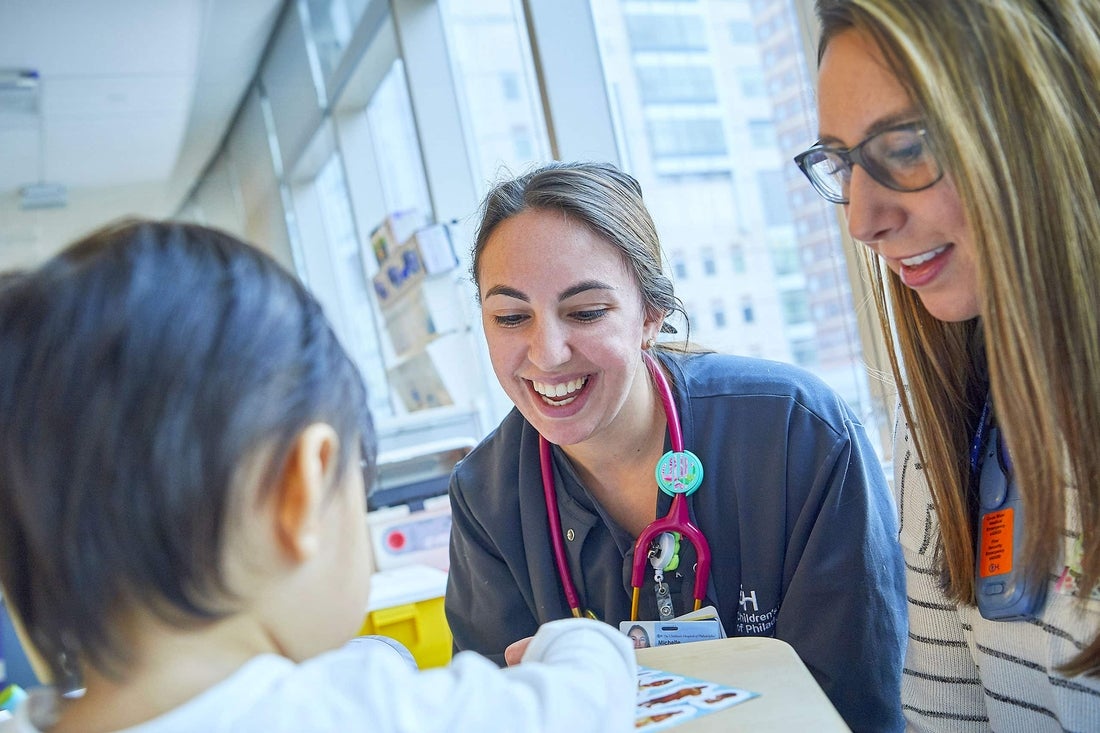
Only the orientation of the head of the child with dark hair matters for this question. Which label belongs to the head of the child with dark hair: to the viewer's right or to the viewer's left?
to the viewer's right

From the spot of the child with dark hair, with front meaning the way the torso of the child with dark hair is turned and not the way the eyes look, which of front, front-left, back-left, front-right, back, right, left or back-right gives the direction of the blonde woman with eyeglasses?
front-right

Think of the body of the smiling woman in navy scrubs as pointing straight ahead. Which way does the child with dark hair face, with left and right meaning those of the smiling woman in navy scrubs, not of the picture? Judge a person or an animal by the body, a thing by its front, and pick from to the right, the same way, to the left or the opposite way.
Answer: the opposite way

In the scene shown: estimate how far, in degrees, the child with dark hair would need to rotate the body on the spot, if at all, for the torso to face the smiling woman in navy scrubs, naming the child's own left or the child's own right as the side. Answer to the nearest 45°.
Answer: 0° — they already face them

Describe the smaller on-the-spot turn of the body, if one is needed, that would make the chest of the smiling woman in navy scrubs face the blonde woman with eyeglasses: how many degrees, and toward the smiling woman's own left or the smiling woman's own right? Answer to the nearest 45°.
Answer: approximately 90° to the smiling woman's own left

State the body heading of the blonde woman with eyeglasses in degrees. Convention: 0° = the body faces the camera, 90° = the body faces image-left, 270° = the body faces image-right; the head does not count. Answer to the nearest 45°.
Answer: approximately 45°

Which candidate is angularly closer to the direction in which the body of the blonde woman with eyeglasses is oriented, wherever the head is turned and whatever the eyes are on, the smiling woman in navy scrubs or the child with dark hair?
the child with dark hair

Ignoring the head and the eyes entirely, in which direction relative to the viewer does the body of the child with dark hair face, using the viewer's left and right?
facing away from the viewer and to the right of the viewer

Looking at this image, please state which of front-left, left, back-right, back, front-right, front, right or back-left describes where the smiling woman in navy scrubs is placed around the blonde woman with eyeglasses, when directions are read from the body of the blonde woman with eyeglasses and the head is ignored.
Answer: right

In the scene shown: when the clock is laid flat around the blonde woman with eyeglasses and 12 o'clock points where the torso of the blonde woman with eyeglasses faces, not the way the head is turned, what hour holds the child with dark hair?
The child with dark hair is roughly at 12 o'clock from the blonde woman with eyeglasses.

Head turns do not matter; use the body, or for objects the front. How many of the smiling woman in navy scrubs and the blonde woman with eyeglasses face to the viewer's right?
0

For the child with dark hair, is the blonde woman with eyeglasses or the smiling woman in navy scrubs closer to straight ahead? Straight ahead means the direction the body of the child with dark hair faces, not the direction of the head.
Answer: the smiling woman in navy scrubs
